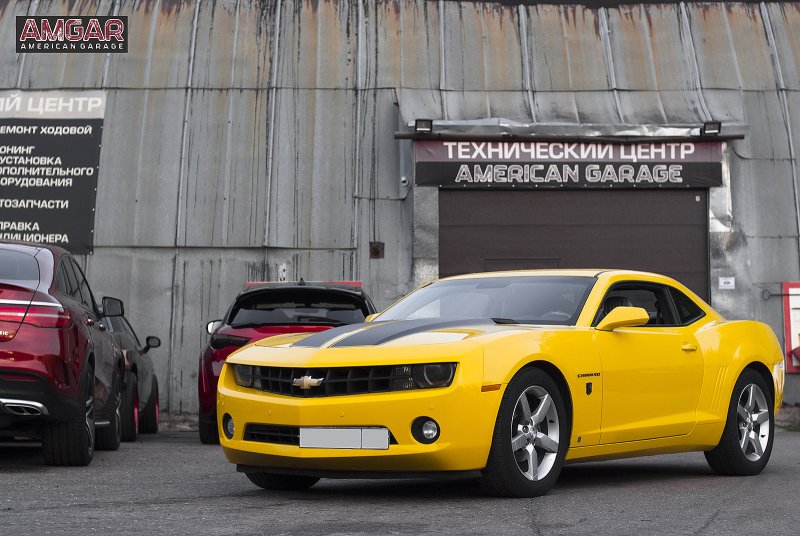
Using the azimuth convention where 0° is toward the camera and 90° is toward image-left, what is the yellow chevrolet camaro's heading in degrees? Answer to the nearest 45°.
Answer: approximately 45°

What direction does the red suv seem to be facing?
away from the camera

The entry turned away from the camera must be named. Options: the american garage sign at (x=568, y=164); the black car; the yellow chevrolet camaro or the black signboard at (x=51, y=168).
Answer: the black car

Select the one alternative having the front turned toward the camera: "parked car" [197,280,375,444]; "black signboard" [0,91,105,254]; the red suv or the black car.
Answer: the black signboard

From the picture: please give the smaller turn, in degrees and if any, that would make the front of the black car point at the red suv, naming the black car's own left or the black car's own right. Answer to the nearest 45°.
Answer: approximately 180°

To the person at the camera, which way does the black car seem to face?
facing away from the viewer

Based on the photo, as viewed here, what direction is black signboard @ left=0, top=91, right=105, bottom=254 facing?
toward the camera

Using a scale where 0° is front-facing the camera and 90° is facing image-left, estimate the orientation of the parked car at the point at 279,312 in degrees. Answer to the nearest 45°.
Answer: approximately 180°

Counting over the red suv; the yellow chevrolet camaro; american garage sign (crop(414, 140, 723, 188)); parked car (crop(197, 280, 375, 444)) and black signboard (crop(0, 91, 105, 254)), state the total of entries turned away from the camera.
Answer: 2

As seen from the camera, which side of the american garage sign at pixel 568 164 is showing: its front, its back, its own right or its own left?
front

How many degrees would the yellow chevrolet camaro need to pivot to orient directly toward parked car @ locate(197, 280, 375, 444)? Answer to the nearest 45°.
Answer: approximately 90° to its right

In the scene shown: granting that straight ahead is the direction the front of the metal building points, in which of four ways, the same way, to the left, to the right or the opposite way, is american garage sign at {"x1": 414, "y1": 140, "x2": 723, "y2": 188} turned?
the same way

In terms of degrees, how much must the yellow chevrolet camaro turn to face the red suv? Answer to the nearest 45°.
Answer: approximately 45° to its right

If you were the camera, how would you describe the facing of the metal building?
facing the viewer

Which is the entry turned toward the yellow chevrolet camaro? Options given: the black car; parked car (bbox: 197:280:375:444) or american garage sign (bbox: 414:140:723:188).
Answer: the american garage sign

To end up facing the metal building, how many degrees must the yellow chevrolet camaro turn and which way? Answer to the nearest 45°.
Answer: approximately 135° to its right

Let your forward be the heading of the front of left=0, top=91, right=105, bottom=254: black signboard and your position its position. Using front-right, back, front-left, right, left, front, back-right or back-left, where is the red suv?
front

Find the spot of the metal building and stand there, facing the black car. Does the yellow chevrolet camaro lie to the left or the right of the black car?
left

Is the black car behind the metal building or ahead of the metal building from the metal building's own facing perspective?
ahead
